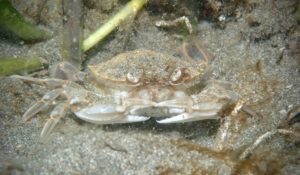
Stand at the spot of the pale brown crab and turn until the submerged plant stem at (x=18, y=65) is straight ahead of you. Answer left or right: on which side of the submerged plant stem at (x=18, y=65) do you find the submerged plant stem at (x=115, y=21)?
right

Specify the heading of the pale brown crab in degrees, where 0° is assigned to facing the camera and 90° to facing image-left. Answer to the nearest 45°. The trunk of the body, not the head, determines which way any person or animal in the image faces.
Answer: approximately 0°

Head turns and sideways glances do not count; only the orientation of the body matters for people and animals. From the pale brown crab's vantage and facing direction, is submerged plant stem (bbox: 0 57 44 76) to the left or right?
on its right

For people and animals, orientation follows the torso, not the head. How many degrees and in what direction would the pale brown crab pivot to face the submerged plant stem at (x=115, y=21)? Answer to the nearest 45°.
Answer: approximately 180°
